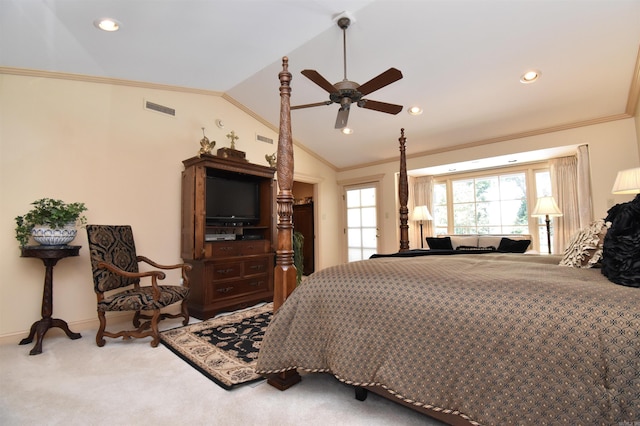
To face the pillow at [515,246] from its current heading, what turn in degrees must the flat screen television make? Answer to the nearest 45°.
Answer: approximately 45° to its left

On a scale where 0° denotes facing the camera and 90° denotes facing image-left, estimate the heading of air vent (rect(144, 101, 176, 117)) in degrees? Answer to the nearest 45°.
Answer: approximately 315°

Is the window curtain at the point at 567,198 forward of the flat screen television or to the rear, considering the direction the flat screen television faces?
forward

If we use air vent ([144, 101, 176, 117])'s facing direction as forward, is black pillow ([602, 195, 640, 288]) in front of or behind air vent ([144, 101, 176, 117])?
in front

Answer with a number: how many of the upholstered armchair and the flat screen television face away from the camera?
0

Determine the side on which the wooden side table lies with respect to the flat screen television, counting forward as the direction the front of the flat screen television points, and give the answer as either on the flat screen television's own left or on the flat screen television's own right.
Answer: on the flat screen television's own right

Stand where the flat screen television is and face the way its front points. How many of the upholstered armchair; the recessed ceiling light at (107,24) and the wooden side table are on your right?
3

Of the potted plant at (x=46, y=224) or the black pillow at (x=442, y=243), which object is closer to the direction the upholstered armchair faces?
the black pillow

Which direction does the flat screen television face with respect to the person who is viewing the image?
facing the viewer and to the right of the viewer

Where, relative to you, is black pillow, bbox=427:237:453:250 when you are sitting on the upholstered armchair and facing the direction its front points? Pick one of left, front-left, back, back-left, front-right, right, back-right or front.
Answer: front-left

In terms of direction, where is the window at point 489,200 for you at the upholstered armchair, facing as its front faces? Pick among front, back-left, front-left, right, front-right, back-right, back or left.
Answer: front-left

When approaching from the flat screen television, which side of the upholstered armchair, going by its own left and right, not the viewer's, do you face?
left

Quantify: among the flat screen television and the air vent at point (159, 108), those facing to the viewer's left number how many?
0
